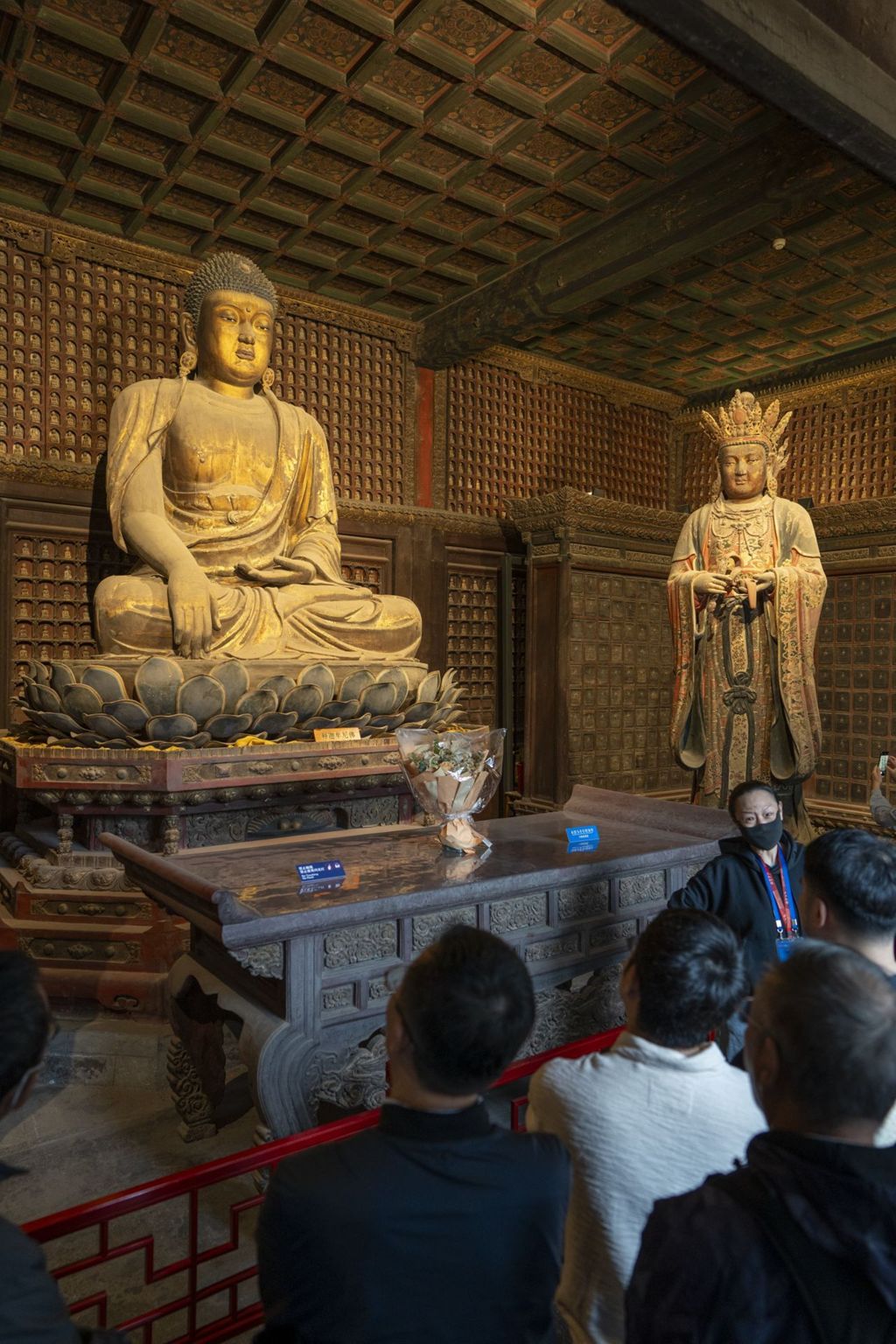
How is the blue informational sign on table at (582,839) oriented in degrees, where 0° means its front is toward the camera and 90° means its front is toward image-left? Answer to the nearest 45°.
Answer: approximately 315°

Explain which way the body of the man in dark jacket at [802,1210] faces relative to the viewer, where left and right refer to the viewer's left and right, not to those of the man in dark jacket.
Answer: facing away from the viewer and to the left of the viewer

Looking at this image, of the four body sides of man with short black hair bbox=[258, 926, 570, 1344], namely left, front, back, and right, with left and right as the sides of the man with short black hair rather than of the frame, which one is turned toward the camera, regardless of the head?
back

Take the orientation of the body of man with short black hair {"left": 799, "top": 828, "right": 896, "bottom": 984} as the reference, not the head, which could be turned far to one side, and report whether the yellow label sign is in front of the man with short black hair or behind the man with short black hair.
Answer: in front

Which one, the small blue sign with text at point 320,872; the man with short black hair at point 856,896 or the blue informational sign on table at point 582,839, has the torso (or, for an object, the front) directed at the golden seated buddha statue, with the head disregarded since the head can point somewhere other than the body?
the man with short black hair

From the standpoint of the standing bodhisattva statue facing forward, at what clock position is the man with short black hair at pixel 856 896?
The man with short black hair is roughly at 12 o'clock from the standing bodhisattva statue.

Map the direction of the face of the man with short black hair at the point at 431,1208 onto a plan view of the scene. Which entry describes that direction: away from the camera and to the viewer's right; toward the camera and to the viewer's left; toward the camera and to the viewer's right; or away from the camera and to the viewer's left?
away from the camera and to the viewer's left

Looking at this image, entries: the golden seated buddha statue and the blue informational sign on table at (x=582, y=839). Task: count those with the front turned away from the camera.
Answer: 0

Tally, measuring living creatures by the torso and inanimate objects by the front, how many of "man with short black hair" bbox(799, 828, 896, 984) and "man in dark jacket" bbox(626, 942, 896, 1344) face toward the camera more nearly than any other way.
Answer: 0

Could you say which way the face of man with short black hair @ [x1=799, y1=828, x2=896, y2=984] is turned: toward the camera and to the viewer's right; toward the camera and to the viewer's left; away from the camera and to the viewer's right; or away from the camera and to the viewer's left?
away from the camera and to the viewer's left

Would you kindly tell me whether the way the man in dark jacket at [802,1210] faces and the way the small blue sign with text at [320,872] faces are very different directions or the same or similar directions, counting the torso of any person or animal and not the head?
very different directions
